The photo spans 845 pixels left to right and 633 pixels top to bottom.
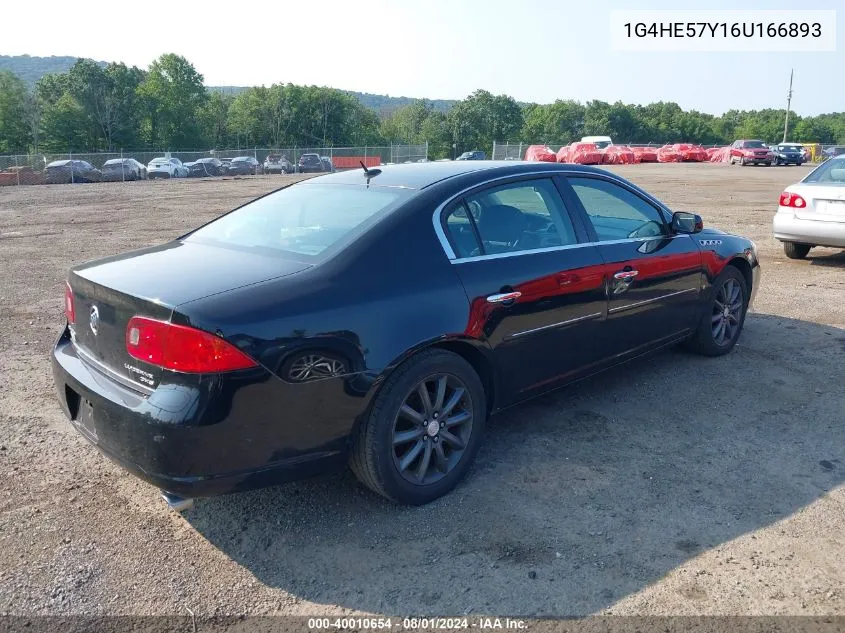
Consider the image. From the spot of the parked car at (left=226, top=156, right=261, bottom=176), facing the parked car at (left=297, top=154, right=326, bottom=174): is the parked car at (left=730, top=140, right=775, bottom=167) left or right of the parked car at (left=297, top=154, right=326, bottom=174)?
right

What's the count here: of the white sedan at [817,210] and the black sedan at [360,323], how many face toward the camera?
0

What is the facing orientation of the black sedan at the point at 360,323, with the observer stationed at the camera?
facing away from the viewer and to the right of the viewer

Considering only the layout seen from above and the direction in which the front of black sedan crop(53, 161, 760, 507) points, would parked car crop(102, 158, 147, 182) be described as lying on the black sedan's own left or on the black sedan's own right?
on the black sedan's own left

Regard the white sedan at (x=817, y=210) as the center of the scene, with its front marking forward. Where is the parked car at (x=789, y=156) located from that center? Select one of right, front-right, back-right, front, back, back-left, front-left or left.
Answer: front-left

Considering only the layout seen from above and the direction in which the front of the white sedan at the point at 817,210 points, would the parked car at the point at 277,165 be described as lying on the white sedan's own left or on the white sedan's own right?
on the white sedan's own left

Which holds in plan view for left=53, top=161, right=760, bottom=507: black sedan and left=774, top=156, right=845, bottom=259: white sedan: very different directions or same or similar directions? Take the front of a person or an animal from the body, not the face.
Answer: same or similar directions

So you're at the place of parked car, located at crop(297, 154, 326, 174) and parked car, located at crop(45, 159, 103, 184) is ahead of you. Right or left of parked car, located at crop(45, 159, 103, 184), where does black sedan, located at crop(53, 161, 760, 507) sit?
left

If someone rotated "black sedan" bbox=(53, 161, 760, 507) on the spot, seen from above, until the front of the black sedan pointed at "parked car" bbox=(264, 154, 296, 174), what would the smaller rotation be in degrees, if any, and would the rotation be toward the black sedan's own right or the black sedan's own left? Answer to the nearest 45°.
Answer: approximately 45° to the black sedan's own left

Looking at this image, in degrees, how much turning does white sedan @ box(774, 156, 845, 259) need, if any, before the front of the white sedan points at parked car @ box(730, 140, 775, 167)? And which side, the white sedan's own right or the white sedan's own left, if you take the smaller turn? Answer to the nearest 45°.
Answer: approximately 45° to the white sedan's own left

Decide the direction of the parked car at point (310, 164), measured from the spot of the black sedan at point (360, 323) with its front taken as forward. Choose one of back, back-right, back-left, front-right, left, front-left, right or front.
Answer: front-left

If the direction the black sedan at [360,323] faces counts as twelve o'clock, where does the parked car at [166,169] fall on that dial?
The parked car is roughly at 10 o'clock from the black sedan.

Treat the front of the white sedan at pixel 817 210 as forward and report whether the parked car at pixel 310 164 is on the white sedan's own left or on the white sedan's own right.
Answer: on the white sedan's own left

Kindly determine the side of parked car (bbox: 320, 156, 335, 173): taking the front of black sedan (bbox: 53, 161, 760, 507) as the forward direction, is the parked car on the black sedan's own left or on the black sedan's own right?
on the black sedan's own left

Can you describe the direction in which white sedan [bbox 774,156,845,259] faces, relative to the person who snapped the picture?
facing away from the viewer and to the right of the viewer
